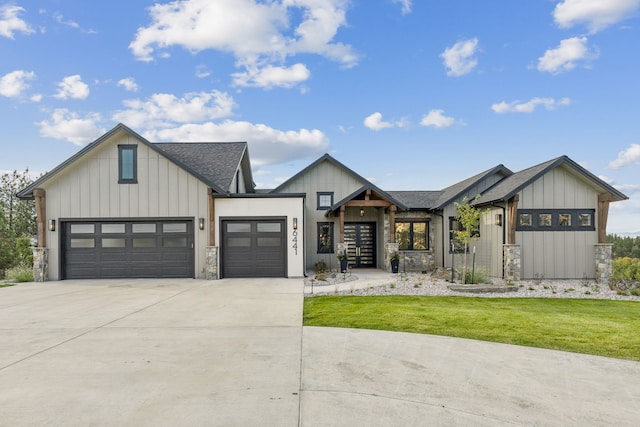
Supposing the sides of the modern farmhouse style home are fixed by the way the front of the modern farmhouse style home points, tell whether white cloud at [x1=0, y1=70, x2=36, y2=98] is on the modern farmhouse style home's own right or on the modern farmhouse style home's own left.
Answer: on the modern farmhouse style home's own right

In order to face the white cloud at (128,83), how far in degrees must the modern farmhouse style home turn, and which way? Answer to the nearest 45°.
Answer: approximately 135° to its right

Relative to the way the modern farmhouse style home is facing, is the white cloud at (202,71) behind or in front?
behind

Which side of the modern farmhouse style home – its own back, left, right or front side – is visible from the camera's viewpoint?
front

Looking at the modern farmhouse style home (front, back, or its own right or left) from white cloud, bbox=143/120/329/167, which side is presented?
back

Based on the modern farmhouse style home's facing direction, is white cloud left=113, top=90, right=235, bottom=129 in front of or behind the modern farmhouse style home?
behind

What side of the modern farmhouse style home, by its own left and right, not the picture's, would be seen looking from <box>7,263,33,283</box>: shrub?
right
